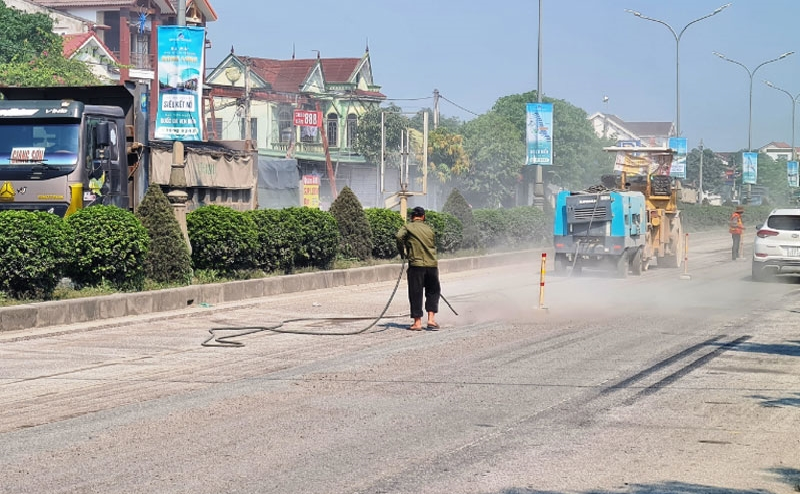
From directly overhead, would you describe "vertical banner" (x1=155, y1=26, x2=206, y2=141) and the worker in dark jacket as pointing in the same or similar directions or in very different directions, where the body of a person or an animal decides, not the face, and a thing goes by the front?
very different directions

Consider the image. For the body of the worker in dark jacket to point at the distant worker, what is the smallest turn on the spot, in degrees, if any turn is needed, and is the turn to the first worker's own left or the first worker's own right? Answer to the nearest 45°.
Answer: approximately 45° to the first worker's own right

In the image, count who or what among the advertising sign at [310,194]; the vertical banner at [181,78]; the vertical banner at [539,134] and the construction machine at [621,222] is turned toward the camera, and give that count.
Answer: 3

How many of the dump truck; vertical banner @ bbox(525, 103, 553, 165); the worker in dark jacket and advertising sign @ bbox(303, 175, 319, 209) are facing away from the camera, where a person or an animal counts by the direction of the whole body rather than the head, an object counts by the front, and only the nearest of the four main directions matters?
1

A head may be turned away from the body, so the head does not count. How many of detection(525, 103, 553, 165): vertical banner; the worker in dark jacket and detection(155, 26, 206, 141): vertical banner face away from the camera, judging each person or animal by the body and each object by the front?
1

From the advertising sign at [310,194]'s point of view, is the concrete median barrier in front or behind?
in front

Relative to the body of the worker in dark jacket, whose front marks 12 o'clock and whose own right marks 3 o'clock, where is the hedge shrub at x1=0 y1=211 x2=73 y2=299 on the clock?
The hedge shrub is roughly at 9 o'clock from the worker in dark jacket.

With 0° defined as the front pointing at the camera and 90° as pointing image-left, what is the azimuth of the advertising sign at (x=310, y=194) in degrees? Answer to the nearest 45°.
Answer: approximately 0°

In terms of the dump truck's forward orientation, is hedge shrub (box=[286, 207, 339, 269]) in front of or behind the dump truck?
behind
